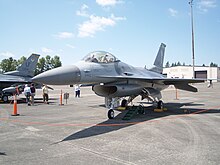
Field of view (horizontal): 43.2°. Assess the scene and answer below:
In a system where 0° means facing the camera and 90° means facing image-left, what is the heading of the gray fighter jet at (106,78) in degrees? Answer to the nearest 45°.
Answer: approximately 45°

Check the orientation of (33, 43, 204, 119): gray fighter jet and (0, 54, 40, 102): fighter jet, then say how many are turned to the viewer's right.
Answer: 0

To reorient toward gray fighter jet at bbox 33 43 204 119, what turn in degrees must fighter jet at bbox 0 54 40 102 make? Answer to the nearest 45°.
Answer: approximately 90° to its left

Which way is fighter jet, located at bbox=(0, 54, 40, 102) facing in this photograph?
to the viewer's left

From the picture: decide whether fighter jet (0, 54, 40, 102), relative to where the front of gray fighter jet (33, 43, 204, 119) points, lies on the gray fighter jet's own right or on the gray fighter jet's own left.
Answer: on the gray fighter jet's own right
